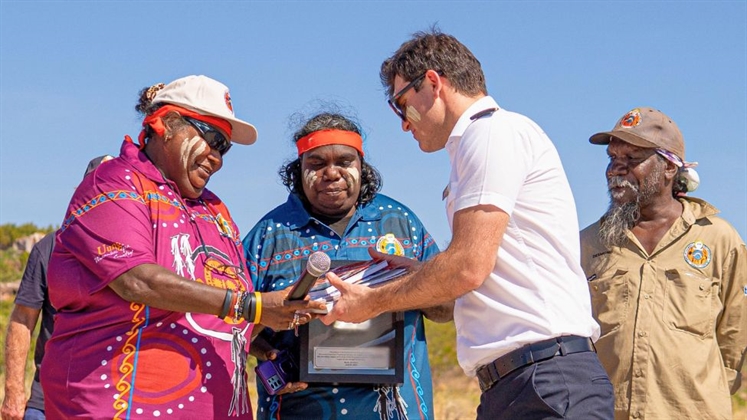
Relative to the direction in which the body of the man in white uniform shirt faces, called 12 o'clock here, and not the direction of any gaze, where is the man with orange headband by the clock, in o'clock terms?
The man with orange headband is roughly at 2 o'clock from the man in white uniform shirt.

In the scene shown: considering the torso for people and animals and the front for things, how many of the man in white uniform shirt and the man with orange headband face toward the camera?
1

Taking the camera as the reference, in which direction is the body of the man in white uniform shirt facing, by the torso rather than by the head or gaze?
to the viewer's left

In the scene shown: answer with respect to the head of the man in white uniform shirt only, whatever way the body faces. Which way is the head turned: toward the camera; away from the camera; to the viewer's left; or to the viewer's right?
to the viewer's left

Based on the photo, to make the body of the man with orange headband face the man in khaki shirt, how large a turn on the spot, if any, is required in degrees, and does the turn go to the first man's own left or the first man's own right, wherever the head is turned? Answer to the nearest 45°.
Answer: approximately 90° to the first man's own left

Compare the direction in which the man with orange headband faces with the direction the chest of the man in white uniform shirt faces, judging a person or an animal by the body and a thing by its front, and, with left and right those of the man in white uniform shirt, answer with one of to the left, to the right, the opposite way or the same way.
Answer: to the left
